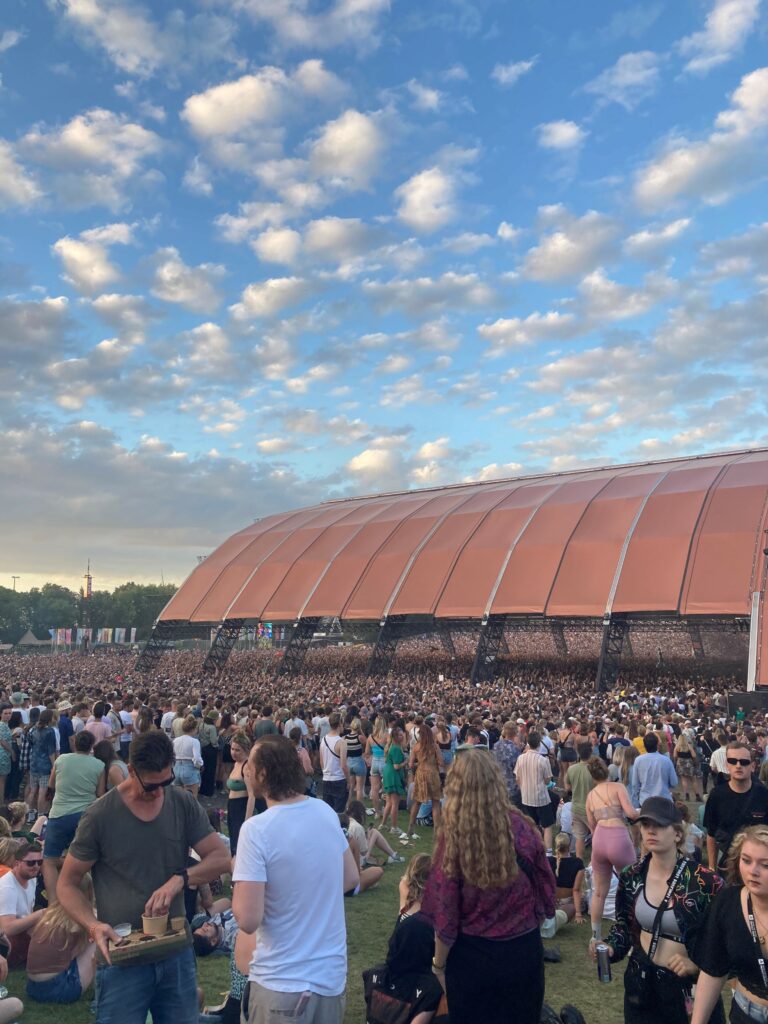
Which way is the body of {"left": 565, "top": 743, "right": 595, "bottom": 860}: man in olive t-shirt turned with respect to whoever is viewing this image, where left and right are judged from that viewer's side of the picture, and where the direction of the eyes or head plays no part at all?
facing away from the viewer

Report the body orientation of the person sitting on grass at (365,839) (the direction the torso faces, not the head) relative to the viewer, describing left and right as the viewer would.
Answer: facing to the right of the viewer

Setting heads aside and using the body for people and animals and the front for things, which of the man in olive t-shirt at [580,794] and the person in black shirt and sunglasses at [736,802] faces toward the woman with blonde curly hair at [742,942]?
the person in black shirt and sunglasses

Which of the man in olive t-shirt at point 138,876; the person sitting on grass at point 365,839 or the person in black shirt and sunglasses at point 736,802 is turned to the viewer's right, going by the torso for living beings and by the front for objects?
the person sitting on grass

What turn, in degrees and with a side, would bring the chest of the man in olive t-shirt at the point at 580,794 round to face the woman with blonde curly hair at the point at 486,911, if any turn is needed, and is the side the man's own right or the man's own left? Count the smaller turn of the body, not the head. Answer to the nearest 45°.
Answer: approximately 180°

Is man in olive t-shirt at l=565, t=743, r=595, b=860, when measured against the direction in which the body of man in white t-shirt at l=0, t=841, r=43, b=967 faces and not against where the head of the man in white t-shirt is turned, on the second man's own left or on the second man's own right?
on the second man's own left

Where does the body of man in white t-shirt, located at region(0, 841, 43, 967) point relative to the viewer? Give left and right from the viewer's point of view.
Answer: facing the viewer and to the right of the viewer

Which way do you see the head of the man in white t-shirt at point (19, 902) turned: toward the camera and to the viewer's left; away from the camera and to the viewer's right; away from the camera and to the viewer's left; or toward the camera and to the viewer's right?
toward the camera and to the viewer's right

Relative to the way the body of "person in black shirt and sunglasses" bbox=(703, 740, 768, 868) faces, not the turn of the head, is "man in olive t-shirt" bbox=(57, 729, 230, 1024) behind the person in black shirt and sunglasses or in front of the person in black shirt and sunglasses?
in front

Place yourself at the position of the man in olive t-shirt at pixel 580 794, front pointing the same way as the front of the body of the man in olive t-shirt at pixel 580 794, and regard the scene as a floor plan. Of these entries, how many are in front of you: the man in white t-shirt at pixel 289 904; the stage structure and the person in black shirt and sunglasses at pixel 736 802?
1
